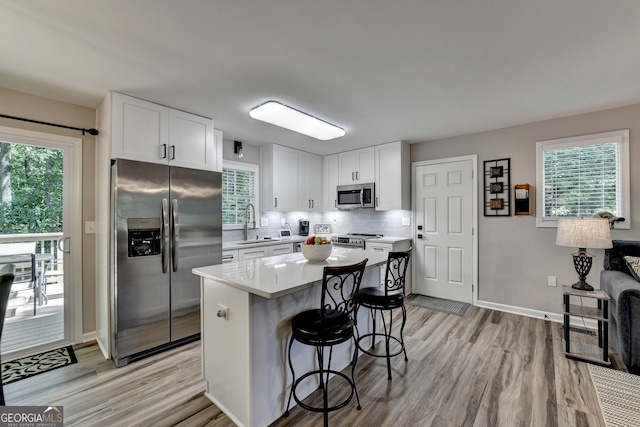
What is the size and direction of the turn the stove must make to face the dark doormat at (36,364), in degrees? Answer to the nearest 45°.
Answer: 0° — it already faces it

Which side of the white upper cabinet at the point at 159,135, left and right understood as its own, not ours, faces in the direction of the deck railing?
back

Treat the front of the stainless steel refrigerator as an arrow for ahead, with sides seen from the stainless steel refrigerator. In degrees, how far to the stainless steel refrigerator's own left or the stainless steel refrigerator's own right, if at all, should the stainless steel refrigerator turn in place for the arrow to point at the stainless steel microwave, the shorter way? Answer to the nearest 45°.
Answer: approximately 45° to the stainless steel refrigerator's own left

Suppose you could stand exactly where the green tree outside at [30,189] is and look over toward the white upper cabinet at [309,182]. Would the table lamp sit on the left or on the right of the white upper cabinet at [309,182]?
right

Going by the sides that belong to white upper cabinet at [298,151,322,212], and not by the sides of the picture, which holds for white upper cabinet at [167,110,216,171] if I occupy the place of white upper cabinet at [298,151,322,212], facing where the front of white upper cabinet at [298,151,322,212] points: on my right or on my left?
on my right

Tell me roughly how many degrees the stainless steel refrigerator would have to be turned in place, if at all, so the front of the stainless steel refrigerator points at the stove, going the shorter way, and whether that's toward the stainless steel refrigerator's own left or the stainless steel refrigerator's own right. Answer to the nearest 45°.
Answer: approximately 45° to the stainless steel refrigerator's own left

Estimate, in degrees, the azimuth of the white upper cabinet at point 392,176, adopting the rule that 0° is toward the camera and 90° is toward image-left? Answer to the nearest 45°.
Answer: approximately 45°

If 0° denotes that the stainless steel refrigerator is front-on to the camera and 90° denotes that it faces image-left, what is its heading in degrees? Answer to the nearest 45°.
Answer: approximately 315°

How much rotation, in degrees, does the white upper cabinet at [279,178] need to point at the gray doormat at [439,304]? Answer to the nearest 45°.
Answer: approximately 45° to its left
